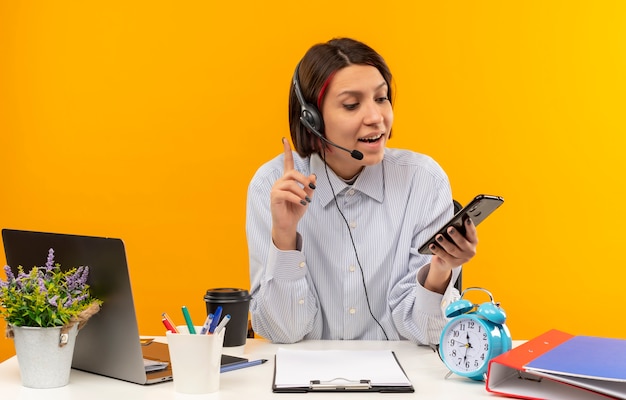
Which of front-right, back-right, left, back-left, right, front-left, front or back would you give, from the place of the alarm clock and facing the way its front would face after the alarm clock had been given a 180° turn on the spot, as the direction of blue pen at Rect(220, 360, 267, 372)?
back-left

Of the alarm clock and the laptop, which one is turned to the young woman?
the laptop

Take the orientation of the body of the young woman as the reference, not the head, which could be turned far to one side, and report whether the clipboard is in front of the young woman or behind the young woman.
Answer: in front

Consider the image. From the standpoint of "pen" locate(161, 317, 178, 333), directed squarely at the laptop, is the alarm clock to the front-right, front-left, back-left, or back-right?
back-right

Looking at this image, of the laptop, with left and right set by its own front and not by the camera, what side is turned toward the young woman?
front

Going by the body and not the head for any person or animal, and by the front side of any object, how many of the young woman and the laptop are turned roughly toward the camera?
1

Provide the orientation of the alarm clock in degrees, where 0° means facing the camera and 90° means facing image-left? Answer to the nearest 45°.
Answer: approximately 45°

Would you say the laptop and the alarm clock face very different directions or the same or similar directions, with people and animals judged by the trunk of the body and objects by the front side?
very different directions

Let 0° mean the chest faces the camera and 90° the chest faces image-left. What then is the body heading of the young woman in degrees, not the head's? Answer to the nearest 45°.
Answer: approximately 0°

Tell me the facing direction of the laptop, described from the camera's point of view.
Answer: facing away from the viewer and to the right of the viewer

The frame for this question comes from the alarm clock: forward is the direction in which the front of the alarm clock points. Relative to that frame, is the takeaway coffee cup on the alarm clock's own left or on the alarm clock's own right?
on the alarm clock's own right

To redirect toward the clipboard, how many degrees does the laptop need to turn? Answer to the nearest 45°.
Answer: approximately 45° to its right

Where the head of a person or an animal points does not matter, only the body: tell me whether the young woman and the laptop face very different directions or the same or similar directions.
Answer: very different directions
